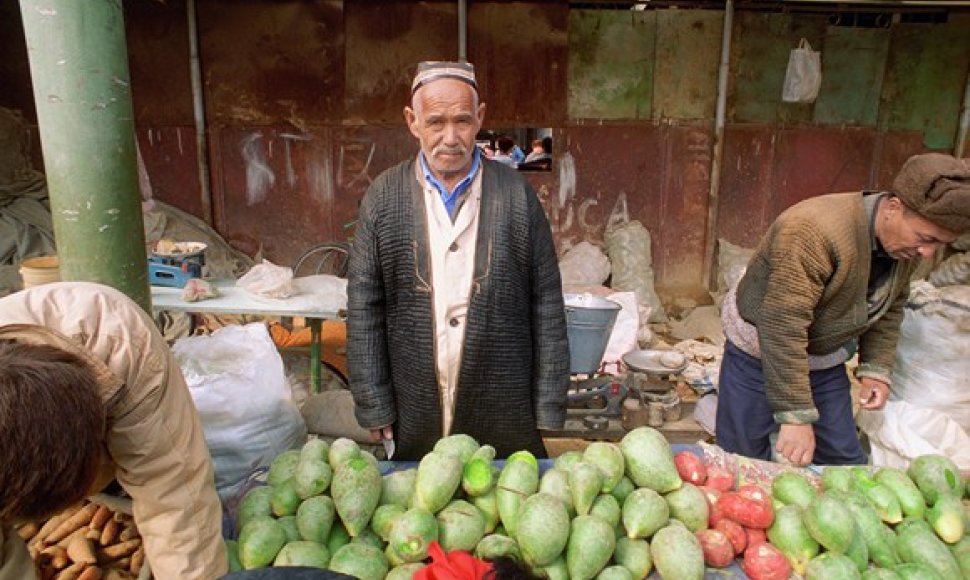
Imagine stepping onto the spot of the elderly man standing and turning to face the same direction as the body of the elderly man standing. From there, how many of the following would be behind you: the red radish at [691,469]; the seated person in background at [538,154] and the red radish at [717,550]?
1

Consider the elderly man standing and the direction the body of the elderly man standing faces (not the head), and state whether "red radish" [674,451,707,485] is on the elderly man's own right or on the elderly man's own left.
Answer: on the elderly man's own left

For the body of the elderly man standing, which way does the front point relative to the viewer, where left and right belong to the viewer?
facing the viewer

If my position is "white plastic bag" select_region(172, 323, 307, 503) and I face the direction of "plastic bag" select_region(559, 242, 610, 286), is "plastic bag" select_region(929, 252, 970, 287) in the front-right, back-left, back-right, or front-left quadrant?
front-right

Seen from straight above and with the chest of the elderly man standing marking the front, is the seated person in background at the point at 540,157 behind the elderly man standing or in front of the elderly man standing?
behind

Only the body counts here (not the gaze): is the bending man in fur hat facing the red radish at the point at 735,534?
no

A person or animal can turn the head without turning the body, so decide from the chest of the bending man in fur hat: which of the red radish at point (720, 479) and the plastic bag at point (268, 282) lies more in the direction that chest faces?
the red radish

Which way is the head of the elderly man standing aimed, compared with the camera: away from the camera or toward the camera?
toward the camera

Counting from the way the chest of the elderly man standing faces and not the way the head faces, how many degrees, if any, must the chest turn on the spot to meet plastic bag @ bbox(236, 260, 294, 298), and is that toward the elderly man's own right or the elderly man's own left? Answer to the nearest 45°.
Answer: approximately 135° to the elderly man's own right

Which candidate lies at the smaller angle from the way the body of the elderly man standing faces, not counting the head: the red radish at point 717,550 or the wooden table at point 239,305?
the red radish
